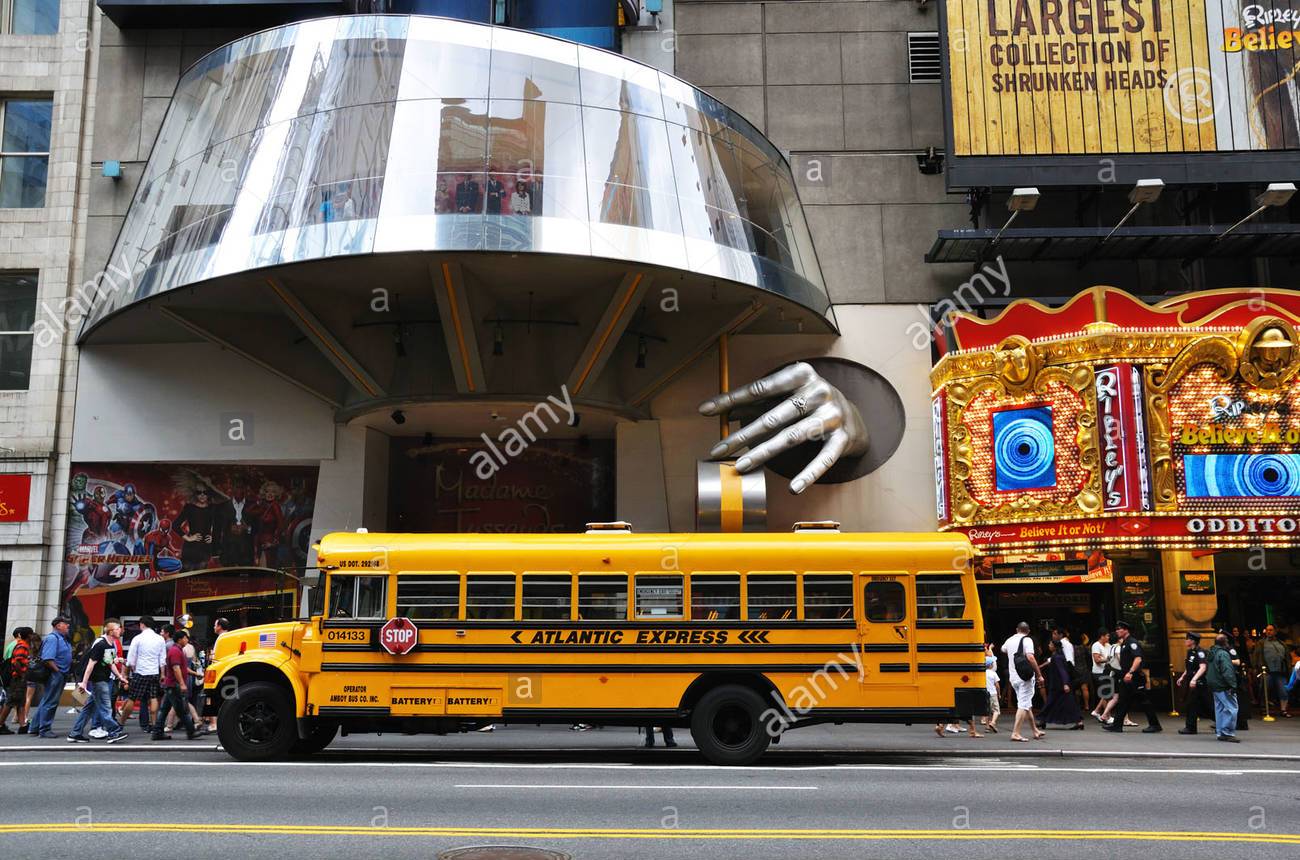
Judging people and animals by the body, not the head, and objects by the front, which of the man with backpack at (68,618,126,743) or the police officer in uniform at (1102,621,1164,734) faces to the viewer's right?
the man with backpack

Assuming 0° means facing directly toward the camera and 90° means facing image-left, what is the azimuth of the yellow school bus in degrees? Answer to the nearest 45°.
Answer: approximately 90°

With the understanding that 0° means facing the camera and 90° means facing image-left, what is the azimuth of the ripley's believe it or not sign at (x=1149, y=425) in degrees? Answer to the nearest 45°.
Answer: approximately 0°

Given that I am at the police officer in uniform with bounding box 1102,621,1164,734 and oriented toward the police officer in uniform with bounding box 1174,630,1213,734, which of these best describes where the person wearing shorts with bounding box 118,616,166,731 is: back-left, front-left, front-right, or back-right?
back-right

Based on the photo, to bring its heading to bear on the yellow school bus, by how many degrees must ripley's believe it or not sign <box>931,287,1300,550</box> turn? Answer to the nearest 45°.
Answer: approximately 45° to its right

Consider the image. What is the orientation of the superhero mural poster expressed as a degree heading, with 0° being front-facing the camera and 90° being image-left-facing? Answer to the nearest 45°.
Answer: approximately 0°

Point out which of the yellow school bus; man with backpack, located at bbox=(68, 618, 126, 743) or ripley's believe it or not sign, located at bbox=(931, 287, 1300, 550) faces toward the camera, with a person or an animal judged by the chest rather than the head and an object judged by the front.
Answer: the ripley's believe it or not sign
